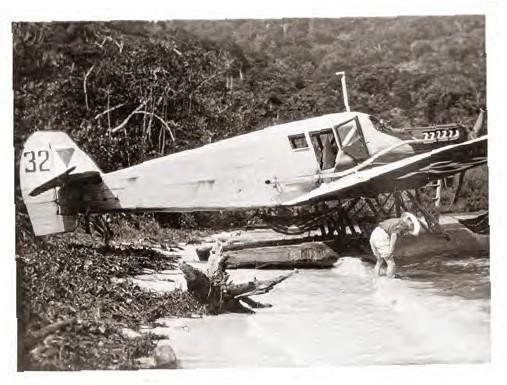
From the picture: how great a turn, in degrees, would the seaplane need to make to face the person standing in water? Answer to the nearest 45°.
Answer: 0° — it already faces them

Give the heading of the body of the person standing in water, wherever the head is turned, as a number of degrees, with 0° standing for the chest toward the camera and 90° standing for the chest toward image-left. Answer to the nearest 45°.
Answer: approximately 270°

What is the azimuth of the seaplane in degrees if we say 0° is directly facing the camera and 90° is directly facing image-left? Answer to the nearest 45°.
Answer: approximately 270°

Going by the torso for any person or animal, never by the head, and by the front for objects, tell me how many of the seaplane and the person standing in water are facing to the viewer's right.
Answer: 2

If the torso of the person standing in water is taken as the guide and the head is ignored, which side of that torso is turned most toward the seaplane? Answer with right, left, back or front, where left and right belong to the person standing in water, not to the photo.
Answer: back

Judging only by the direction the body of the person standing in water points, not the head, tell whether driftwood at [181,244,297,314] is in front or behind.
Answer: behind
